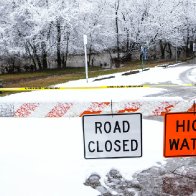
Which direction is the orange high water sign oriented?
toward the camera

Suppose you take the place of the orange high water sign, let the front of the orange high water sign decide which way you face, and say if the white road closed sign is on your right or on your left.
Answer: on your right

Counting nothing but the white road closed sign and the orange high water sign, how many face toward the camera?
2

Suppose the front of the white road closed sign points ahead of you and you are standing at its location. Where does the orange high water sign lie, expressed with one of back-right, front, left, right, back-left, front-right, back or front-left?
left

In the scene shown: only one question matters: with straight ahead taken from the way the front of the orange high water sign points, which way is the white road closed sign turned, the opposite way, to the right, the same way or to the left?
the same way

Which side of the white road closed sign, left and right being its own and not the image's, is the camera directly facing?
front
